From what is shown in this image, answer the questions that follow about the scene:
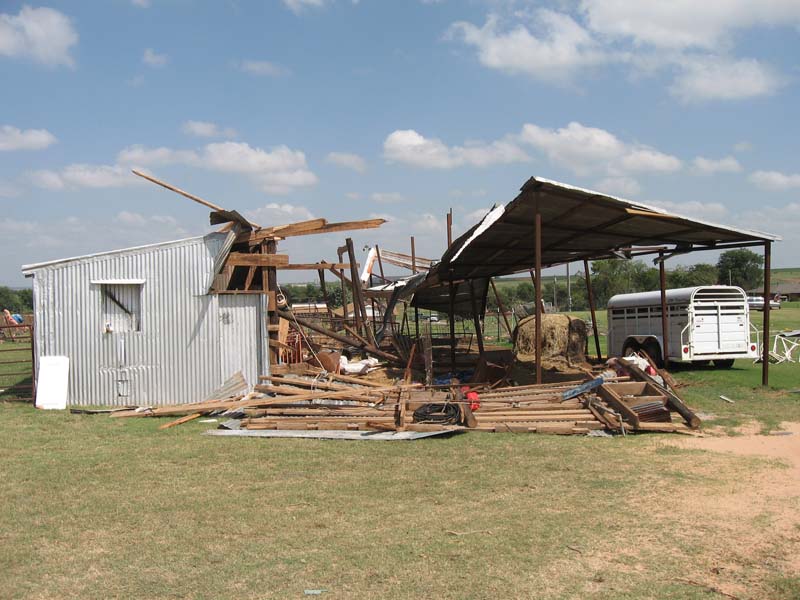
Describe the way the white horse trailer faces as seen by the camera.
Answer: facing away from the viewer and to the left of the viewer

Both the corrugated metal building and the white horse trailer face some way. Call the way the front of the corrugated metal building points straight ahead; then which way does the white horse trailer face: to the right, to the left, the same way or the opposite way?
the opposite way

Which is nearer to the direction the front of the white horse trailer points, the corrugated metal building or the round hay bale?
the round hay bale

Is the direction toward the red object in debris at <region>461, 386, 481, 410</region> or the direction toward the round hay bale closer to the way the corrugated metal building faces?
the red object in debris

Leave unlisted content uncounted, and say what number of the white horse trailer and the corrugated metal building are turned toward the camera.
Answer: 1

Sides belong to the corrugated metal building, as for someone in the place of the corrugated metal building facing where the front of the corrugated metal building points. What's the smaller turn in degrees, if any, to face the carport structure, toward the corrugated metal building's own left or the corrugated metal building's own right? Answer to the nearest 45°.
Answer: approximately 90° to the corrugated metal building's own left

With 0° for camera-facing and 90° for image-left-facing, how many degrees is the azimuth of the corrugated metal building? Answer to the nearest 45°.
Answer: approximately 0°

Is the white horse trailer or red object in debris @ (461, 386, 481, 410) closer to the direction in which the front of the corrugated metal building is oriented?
the red object in debris

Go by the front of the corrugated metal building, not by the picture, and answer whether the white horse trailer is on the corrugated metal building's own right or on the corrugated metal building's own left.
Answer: on the corrugated metal building's own left
